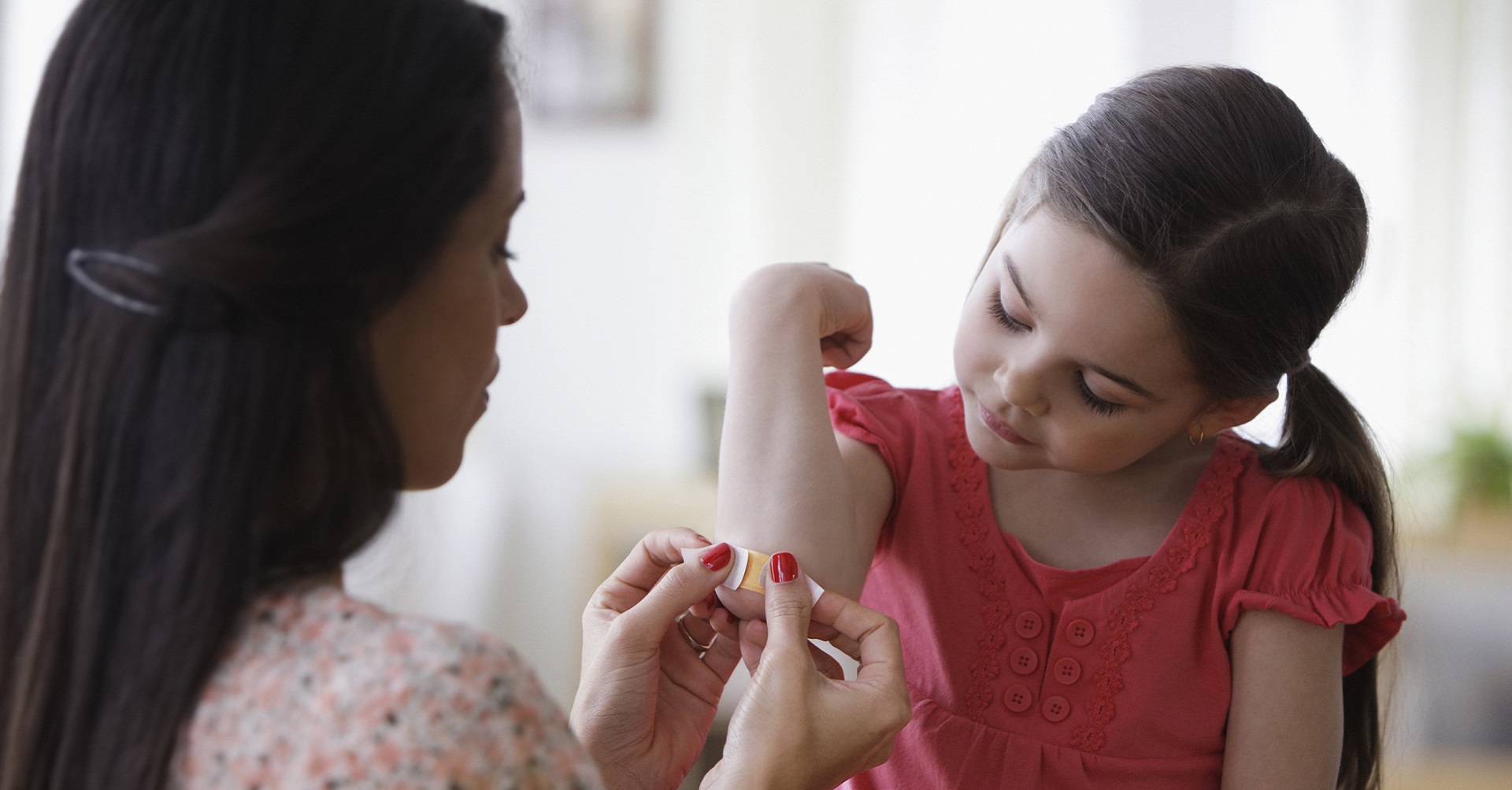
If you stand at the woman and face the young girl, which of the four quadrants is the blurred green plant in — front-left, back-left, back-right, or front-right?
front-left

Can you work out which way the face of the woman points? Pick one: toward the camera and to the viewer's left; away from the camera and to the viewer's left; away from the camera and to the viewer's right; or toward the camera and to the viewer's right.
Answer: away from the camera and to the viewer's right

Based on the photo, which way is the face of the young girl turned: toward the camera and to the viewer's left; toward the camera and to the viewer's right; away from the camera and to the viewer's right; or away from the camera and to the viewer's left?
toward the camera and to the viewer's left

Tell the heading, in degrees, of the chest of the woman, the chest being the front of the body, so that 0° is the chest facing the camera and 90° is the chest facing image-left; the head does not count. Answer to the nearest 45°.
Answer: approximately 225°

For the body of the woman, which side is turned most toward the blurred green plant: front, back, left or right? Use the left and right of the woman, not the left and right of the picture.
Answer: front

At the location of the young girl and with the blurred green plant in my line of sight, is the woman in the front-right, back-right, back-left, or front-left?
back-left

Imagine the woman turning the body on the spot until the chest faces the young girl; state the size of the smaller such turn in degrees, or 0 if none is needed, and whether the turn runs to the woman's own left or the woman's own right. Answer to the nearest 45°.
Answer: approximately 45° to the woman's own right

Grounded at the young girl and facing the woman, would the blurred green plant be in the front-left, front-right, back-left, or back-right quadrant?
back-right
